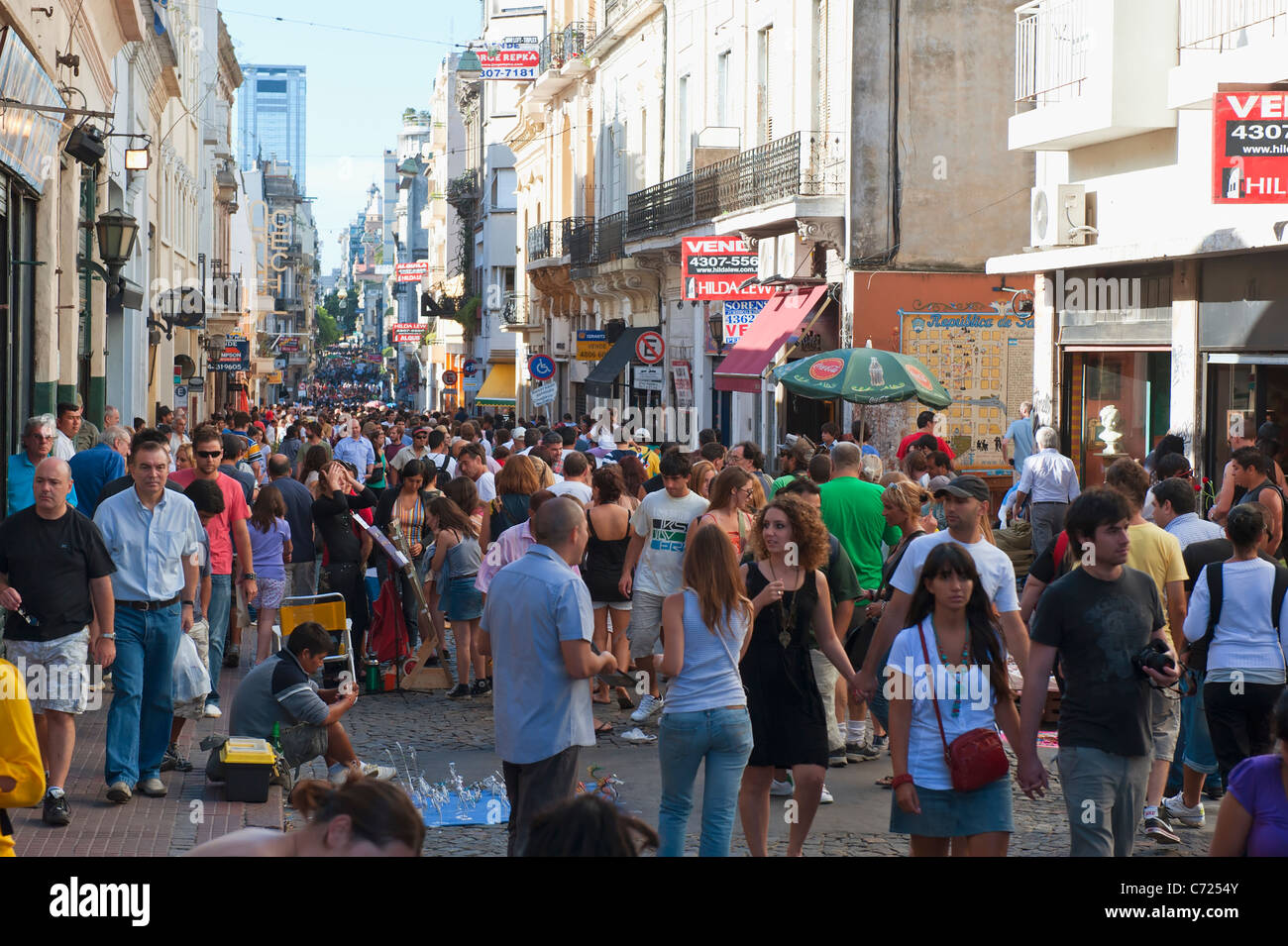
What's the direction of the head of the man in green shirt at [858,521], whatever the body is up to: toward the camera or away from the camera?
away from the camera

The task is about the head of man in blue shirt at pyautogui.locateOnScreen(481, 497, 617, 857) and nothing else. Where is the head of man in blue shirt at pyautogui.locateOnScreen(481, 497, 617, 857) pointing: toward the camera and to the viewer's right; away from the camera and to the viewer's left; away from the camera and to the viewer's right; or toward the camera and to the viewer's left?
away from the camera and to the viewer's right

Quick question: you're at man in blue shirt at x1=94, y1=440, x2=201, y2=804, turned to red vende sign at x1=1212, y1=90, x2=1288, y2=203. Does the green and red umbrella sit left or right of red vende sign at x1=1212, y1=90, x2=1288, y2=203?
left

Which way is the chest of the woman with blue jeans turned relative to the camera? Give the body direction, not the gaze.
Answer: away from the camera

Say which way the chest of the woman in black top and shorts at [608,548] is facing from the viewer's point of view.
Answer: away from the camera

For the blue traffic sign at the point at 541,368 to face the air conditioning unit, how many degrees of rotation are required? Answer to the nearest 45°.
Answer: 0° — it already faces it

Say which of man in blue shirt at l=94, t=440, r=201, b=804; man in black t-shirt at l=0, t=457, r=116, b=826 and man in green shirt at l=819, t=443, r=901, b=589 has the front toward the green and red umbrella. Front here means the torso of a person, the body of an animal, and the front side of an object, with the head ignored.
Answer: the man in green shirt

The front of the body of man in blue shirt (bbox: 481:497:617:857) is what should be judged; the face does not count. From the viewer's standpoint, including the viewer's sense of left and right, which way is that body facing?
facing away from the viewer and to the right of the viewer
